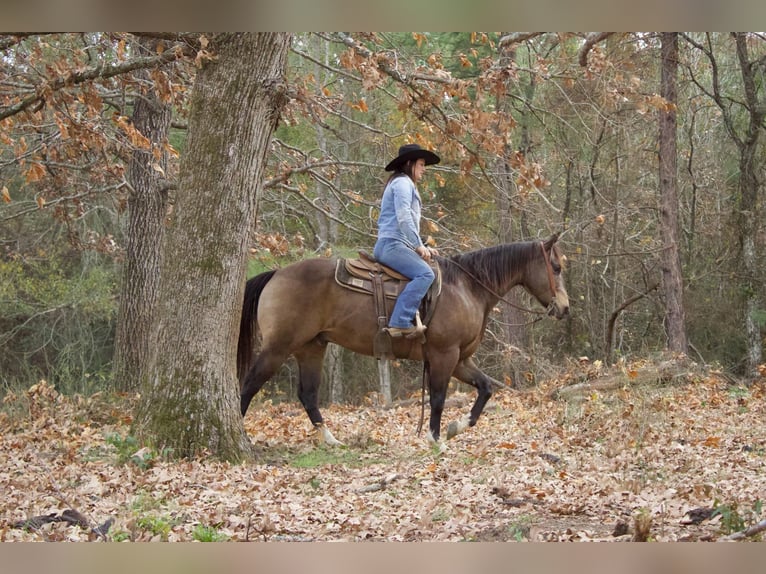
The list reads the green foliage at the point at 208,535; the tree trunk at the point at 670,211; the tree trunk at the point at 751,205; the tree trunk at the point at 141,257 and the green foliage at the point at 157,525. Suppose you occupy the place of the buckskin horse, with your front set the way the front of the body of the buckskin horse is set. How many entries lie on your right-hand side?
2

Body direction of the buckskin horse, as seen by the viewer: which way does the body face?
to the viewer's right

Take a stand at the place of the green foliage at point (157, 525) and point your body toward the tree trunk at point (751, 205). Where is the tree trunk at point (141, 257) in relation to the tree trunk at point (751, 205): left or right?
left

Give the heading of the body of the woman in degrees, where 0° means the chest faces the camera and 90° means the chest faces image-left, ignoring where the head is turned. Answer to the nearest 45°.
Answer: approximately 270°

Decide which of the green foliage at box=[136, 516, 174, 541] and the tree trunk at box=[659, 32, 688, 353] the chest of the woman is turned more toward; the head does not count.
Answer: the tree trunk

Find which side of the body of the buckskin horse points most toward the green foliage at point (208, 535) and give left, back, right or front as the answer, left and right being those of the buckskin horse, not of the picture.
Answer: right

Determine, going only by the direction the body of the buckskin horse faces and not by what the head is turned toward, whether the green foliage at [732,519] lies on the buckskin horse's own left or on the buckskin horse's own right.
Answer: on the buckskin horse's own right

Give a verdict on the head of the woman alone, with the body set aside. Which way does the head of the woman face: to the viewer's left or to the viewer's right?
to the viewer's right

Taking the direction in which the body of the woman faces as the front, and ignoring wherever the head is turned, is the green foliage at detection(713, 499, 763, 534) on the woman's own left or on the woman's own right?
on the woman's own right
